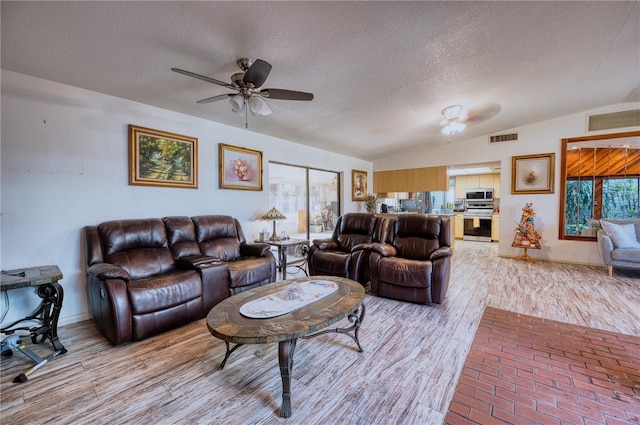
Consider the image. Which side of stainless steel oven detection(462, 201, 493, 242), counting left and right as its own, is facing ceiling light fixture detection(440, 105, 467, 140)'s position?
front

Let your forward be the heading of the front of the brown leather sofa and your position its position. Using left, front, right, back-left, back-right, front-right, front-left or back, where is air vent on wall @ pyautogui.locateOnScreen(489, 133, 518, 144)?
front-left

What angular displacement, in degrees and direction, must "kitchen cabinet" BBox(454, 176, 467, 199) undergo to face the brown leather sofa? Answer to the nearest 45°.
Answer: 0° — it already faces it

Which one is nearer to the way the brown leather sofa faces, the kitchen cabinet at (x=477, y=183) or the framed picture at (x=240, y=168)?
the kitchen cabinet

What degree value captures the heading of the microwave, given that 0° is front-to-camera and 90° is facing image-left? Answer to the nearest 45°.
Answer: approximately 0°

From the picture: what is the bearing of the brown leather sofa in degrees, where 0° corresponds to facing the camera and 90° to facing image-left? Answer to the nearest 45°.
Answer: approximately 315°

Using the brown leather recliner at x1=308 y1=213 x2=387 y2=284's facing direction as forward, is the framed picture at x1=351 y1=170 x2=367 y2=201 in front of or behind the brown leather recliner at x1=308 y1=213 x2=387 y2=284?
behind

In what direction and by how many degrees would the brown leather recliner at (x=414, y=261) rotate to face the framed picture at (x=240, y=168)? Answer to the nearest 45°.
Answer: approximately 45° to its right
